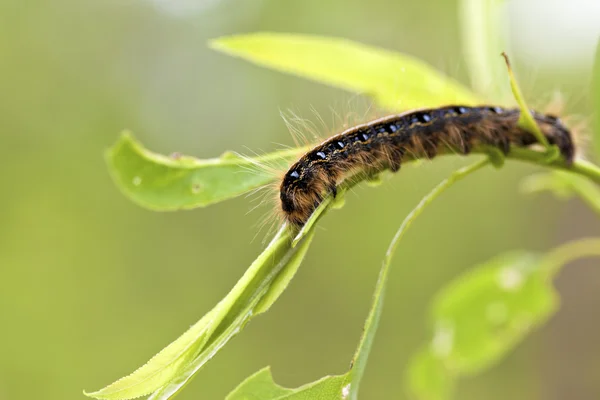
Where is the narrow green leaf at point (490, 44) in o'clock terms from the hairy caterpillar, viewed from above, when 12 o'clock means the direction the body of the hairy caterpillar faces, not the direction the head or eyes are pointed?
The narrow green leaf is roughly at 5 o'clock from the hairy caterpillar.

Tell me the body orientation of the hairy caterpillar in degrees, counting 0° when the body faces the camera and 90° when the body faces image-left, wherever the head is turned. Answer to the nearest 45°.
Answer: approximately 90°

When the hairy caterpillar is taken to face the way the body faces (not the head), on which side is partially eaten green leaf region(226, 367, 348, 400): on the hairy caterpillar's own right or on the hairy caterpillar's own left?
on the hairy caterpillar's own left

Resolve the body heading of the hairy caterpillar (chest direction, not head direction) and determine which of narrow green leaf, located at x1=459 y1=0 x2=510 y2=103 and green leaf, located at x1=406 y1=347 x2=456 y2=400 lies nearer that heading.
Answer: the green leaf

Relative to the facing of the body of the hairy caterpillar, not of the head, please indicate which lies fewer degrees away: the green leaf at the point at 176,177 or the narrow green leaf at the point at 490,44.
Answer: the green leaf

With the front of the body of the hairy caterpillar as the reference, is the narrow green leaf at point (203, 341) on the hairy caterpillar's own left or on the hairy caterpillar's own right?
on the hairy caterpillar's own left
